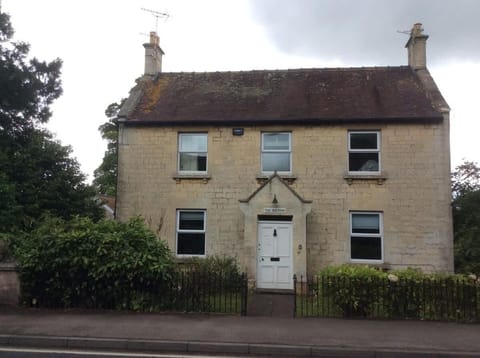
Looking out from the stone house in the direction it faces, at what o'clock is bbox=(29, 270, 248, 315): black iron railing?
The black iron railing is roughly at 1 o'clock from the stone house.

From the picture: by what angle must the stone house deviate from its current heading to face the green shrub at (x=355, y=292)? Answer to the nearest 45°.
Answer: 0° — it already faces it

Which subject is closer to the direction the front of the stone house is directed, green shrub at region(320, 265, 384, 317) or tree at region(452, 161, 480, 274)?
the green shrub

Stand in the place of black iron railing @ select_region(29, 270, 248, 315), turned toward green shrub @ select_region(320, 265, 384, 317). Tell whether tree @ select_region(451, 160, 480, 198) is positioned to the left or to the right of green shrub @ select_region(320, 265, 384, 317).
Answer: left

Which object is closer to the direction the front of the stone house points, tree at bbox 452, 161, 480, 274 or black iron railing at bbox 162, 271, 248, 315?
the black iron railing

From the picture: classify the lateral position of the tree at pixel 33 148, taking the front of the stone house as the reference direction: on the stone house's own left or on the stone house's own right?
on the stone house's own right

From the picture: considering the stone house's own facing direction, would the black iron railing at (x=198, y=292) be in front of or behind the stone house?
in front

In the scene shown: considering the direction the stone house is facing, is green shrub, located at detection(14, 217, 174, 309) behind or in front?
in front

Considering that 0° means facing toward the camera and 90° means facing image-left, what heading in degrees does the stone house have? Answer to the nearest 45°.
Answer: approximately 0°

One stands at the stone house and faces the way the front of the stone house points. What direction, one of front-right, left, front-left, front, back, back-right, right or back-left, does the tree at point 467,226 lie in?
left
